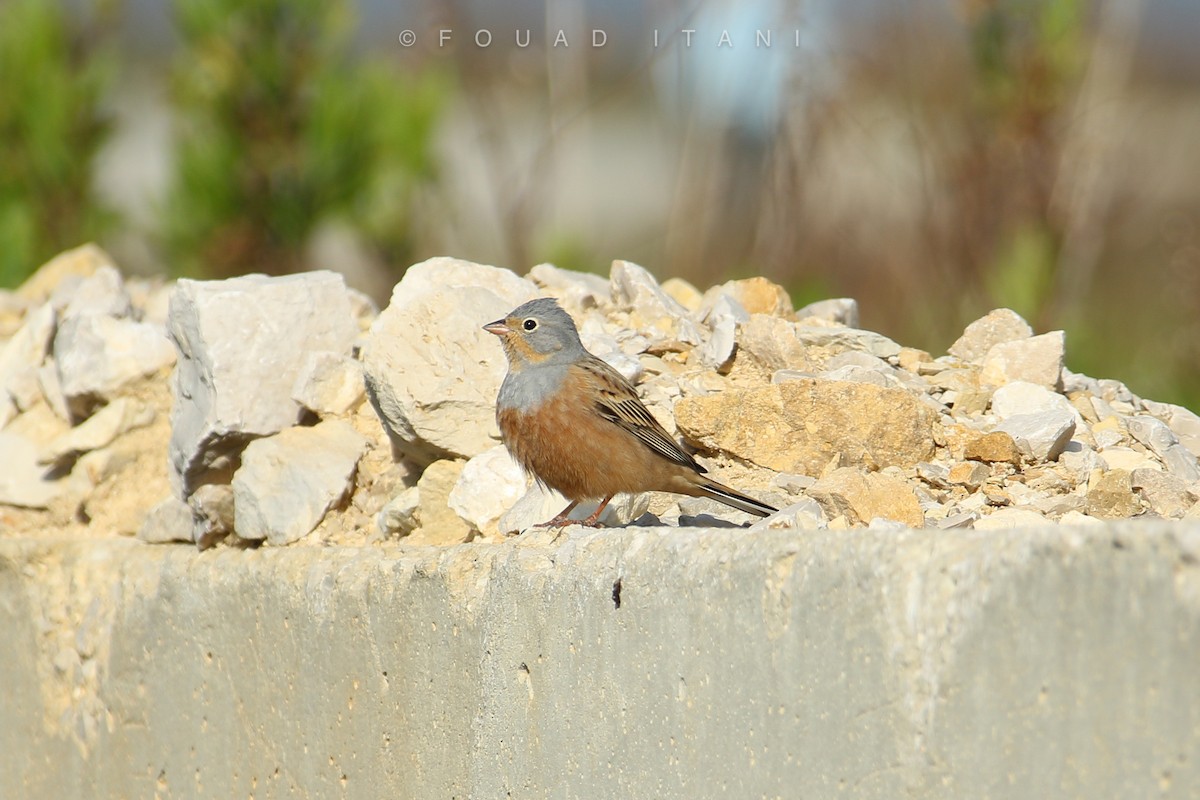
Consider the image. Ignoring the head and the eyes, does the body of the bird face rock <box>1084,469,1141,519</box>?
no

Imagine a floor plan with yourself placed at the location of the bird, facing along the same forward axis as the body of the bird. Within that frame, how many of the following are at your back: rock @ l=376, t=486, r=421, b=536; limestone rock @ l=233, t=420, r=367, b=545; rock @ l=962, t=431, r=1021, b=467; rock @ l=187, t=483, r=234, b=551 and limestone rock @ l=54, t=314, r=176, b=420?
1

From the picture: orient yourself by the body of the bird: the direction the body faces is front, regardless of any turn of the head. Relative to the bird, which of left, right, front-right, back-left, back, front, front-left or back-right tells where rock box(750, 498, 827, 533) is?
back-left

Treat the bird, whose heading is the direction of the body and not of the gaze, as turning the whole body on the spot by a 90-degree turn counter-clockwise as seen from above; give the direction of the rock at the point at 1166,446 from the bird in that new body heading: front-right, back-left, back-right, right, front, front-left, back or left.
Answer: left

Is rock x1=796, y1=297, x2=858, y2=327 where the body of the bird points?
no

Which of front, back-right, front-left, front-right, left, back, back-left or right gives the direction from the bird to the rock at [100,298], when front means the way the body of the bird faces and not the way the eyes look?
front-right

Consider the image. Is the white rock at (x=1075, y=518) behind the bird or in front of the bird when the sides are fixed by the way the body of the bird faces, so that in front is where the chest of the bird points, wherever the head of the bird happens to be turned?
behind

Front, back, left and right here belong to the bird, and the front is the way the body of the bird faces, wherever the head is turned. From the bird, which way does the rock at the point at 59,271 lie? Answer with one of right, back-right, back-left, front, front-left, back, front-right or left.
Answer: front-right

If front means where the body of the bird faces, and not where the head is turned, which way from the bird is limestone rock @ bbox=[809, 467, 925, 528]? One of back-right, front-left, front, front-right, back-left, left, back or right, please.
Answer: back-left

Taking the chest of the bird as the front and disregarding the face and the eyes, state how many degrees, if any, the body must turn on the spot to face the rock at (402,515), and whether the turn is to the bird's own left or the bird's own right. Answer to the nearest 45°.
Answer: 0° — it already faces it

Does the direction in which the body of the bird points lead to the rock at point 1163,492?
no

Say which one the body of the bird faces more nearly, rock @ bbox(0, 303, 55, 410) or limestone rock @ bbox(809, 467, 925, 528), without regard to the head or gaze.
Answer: the rock

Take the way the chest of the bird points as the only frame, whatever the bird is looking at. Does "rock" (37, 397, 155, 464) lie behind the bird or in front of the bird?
in front

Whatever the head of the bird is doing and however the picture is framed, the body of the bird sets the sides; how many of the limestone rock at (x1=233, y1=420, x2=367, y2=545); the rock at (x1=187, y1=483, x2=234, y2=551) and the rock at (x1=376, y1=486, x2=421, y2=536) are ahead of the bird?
3

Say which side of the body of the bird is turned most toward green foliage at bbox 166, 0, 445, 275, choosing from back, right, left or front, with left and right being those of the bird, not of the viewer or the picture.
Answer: right

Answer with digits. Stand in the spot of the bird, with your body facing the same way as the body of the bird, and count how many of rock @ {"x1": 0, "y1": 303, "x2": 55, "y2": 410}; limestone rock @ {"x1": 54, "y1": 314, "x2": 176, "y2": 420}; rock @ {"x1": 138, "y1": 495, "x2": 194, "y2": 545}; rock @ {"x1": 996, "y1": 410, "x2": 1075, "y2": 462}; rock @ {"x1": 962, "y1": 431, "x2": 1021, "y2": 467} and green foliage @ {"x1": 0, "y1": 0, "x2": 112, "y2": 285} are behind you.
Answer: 2

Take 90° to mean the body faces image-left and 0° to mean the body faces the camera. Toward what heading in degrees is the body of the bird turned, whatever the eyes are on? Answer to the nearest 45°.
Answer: approximately 90°

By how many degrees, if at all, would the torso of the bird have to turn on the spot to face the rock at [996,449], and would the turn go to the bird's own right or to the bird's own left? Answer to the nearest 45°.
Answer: approximately 180°
